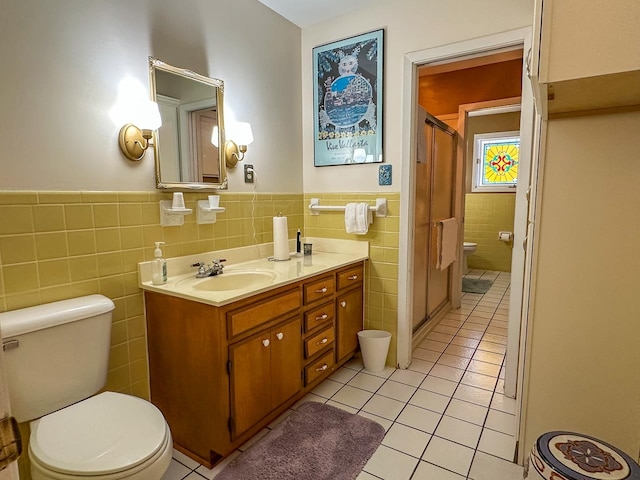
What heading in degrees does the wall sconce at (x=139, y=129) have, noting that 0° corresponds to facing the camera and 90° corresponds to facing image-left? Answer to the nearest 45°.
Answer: approximately 315°

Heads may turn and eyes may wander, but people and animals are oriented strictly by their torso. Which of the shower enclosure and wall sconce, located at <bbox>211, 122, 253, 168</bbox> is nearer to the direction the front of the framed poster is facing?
the wall sconce

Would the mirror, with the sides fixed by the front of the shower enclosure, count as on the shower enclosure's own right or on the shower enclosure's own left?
on the shower enclosure's own right

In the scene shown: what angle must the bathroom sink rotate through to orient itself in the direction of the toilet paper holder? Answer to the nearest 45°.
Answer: approximately 90° to its left

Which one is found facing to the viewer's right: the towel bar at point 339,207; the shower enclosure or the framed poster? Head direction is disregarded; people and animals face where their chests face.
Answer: the shower enclosure

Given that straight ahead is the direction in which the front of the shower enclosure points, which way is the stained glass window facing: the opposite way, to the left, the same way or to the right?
to the right

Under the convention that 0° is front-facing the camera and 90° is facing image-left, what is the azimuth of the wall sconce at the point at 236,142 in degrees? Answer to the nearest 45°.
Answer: approximately 315°

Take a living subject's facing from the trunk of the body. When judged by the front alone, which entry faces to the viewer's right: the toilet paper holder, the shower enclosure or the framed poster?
the shower enclosure

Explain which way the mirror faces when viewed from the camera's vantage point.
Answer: facing the viewer and to the right of the viewer
